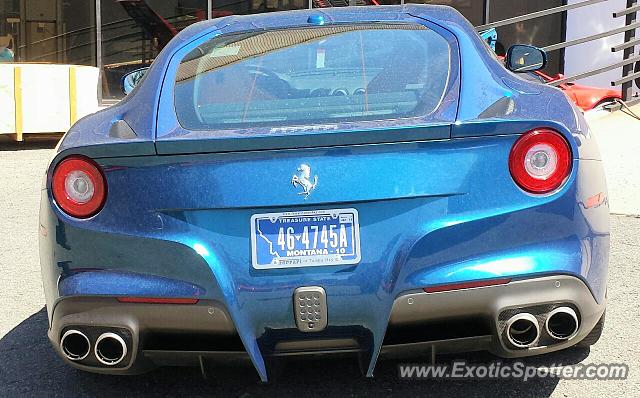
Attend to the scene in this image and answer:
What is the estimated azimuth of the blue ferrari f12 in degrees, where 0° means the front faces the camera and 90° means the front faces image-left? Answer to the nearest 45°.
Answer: approximately 180°

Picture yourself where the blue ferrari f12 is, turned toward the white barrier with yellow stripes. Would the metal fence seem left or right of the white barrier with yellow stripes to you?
right

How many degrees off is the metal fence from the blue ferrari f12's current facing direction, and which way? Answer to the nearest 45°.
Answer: approximately 45° to its right

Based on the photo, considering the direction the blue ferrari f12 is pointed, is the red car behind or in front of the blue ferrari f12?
in front

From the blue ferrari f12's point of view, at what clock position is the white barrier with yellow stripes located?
The white barrier with yellow stripes is roughly at 11 o'clock from the blue ferrari f12.
